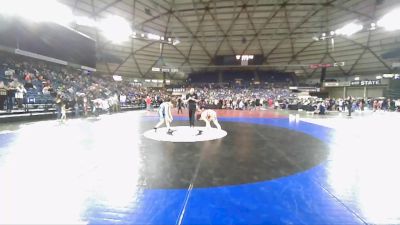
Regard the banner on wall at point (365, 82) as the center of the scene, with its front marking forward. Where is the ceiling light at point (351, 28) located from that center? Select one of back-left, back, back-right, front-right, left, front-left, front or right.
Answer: front

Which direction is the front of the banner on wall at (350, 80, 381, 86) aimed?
toward the camera

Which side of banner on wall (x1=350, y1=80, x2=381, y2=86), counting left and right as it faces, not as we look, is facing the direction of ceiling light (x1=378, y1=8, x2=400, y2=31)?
front

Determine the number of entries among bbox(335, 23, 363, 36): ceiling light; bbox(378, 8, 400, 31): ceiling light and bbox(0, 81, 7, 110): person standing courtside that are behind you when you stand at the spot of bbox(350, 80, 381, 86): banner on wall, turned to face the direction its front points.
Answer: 0

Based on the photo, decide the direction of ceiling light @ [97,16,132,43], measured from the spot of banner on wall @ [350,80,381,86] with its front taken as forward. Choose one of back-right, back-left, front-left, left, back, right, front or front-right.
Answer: front-right

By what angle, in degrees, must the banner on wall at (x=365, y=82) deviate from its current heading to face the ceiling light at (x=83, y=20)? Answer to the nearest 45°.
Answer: approximately 45° to its right

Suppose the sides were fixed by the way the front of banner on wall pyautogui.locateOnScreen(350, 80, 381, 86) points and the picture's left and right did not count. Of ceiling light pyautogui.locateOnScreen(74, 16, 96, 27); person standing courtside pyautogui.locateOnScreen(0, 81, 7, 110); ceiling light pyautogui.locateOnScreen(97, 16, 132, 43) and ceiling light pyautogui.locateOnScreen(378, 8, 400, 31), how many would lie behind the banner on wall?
0

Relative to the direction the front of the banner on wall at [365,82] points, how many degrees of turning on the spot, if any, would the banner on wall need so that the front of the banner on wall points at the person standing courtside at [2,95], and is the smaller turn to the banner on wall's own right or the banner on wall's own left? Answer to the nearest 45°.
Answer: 0° — it already faces them
